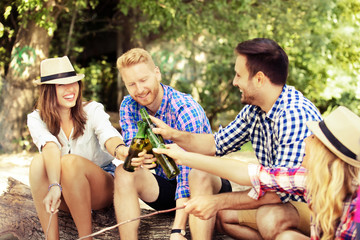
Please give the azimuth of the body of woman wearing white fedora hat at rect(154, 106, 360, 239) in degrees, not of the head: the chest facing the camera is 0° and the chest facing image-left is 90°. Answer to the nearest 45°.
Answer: approximately 135°

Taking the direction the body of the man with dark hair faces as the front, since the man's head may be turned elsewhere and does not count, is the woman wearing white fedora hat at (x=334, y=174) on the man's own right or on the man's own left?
on the man's own left

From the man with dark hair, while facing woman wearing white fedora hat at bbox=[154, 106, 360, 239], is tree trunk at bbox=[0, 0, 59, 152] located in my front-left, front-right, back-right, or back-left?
back-right

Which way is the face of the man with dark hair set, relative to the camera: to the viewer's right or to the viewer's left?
to the viewer's left

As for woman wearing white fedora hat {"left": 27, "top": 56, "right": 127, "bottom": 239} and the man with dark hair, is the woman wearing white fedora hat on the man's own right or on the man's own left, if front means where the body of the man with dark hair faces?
on the man's own right

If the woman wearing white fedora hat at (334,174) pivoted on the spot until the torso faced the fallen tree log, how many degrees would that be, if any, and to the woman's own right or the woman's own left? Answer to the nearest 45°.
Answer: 0° — they already face it

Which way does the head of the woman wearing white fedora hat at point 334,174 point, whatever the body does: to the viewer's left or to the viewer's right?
to the viewer's left

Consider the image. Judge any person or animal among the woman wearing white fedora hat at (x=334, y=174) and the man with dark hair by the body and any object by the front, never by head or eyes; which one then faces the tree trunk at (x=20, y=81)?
the woman wearing white fedora hat

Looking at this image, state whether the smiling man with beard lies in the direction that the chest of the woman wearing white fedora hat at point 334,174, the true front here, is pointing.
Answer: yes

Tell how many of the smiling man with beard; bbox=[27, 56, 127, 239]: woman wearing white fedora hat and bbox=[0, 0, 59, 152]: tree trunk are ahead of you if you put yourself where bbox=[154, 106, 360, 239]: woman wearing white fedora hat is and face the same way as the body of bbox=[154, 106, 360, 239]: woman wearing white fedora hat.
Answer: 3

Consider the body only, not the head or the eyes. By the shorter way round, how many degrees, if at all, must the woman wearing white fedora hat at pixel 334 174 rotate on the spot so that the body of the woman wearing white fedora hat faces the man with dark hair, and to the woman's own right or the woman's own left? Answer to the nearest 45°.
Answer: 0° — they already face them

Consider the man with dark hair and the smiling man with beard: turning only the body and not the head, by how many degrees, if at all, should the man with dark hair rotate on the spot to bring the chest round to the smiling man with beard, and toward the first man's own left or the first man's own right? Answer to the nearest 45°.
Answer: approximately 45° to the first man's own right

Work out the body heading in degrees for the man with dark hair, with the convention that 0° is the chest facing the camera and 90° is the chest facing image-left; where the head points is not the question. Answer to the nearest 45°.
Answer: approximately 45°

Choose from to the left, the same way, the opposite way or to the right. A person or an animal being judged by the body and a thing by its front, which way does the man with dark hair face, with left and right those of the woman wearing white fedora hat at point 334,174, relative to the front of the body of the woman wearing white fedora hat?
to the left
